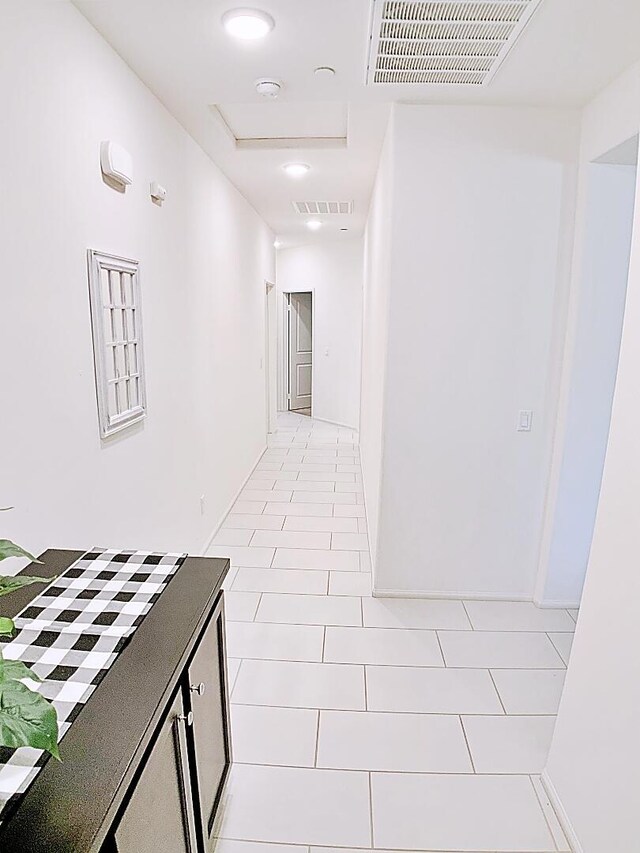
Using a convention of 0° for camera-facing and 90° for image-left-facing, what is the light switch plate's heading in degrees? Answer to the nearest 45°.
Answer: approximately 0°

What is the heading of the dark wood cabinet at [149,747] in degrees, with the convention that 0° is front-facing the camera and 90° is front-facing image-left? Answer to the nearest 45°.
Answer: approximately 270°

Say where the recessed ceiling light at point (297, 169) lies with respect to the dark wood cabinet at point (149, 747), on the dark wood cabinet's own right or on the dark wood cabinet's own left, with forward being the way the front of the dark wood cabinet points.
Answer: on the dark wood cabinet's own left

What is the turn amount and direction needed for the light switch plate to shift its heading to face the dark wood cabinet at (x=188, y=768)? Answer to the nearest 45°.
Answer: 0° — it already faces it

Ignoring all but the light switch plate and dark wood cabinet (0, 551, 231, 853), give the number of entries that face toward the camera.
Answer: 1

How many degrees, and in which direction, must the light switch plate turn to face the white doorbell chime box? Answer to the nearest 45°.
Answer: approximately 45° to its right

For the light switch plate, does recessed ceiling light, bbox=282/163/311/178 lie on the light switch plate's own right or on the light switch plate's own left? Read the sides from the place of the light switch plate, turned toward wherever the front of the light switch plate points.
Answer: on the light switch plate's own right

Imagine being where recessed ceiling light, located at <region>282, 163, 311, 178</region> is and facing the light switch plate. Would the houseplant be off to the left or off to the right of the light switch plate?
right

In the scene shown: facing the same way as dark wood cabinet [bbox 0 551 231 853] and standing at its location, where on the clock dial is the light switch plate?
The light switch plate is roughly at 11 o'clock from the dark wood cabinet.
